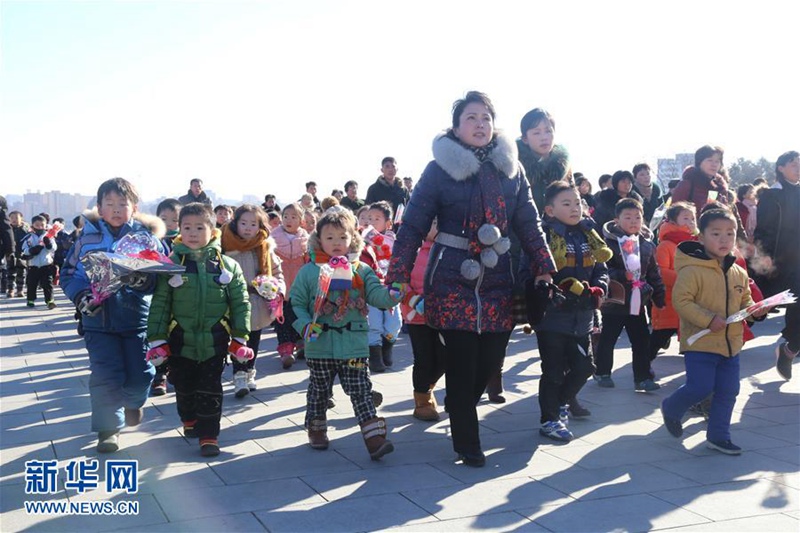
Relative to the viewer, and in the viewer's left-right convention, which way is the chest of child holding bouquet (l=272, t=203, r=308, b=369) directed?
facing the viewer

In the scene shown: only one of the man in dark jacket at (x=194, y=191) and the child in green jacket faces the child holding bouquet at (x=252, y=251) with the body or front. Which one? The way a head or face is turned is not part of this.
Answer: the man in dark jacket

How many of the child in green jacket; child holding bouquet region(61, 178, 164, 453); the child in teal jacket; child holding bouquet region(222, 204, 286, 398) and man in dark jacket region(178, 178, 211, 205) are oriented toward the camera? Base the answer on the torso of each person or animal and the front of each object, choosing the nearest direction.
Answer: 5

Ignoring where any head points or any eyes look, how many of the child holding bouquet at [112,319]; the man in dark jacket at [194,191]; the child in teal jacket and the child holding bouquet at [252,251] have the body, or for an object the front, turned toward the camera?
4

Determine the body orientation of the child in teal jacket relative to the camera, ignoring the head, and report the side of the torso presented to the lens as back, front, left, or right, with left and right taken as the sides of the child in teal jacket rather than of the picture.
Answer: front

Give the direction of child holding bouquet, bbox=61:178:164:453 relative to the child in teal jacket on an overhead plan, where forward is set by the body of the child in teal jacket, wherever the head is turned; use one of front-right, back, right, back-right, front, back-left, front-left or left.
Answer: right

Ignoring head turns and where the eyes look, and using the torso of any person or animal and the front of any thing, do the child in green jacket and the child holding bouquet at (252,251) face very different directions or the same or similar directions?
same or similar directions

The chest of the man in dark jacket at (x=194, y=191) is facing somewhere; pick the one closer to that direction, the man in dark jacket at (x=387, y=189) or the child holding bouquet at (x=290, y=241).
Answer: the child holding bouquet

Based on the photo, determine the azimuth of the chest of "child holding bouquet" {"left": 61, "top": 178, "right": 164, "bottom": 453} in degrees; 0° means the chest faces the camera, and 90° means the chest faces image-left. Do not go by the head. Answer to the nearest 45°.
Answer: approximately 0°

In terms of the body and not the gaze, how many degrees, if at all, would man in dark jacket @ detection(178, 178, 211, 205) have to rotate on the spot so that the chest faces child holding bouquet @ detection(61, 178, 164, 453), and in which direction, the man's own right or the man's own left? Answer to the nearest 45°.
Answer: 0° — they already face them

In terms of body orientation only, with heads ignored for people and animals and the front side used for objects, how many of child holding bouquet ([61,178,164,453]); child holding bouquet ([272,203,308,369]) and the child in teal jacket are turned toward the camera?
3

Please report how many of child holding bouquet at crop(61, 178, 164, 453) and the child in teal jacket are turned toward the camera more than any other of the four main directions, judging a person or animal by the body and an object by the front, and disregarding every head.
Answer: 2

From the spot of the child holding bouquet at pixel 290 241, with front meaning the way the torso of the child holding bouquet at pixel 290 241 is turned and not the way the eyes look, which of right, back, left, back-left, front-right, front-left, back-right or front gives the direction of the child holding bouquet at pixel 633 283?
front-left

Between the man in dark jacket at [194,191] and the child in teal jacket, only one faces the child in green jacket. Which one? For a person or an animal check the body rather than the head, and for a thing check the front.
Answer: the man in dark jacket

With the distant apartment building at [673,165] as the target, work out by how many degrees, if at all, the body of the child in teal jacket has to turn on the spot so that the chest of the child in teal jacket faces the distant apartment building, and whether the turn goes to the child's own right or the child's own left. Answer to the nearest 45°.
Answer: approximately 135° to the child's own left

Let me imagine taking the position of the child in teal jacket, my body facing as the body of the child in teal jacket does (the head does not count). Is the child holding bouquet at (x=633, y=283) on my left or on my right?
on my left
